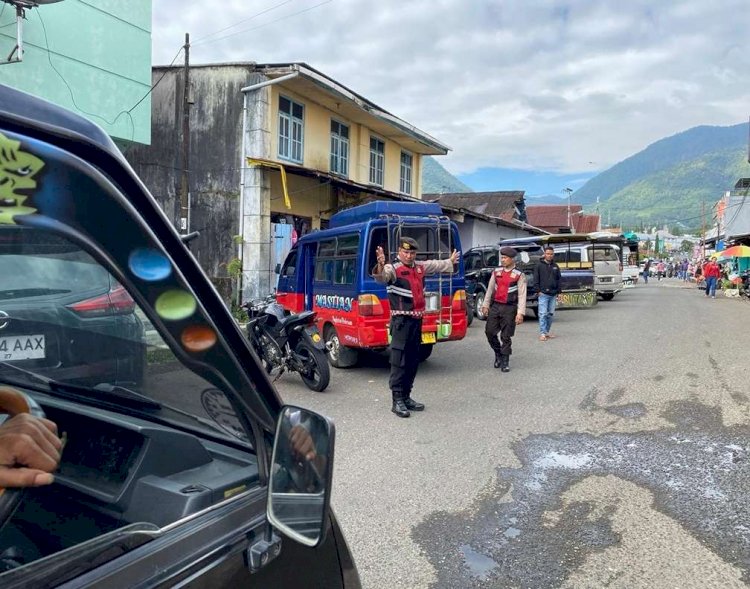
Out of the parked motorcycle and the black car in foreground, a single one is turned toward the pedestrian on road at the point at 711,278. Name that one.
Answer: the black car in foreground

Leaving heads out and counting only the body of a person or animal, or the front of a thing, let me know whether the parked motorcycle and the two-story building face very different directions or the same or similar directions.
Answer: very different directions

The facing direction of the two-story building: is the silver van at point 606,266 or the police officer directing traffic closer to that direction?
the police officer directing traffic

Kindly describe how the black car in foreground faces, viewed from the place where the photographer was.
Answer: facing away from the viewer and to the right of the viewer

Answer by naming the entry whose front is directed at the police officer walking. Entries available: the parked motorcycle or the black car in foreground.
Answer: the black car in foreground

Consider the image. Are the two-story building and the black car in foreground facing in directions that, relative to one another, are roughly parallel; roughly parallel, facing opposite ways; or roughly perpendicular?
roughly perpendicular

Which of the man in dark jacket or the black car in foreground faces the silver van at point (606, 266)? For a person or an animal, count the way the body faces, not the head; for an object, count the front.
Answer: the black car in foreground
